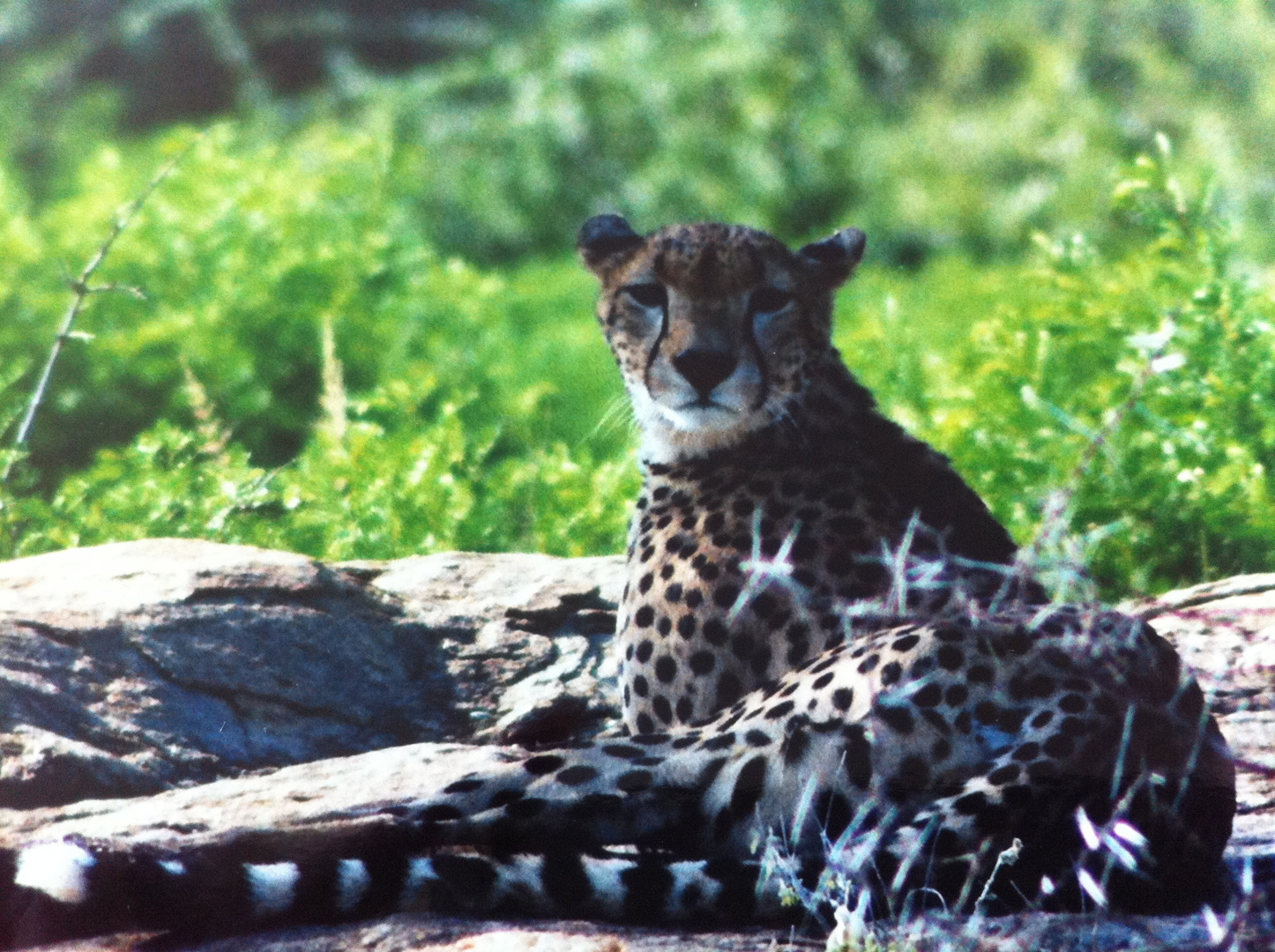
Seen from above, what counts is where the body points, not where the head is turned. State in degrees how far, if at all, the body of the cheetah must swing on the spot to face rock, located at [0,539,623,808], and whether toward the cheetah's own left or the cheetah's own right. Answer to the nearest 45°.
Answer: approximately 45° to the cheetah's own right

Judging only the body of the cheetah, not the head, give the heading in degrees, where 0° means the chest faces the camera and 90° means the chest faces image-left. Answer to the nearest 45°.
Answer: approximately 90°

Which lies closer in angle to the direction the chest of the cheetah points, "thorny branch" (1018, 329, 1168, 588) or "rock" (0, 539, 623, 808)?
the rock

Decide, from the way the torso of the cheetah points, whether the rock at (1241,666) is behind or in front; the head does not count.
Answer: behind
